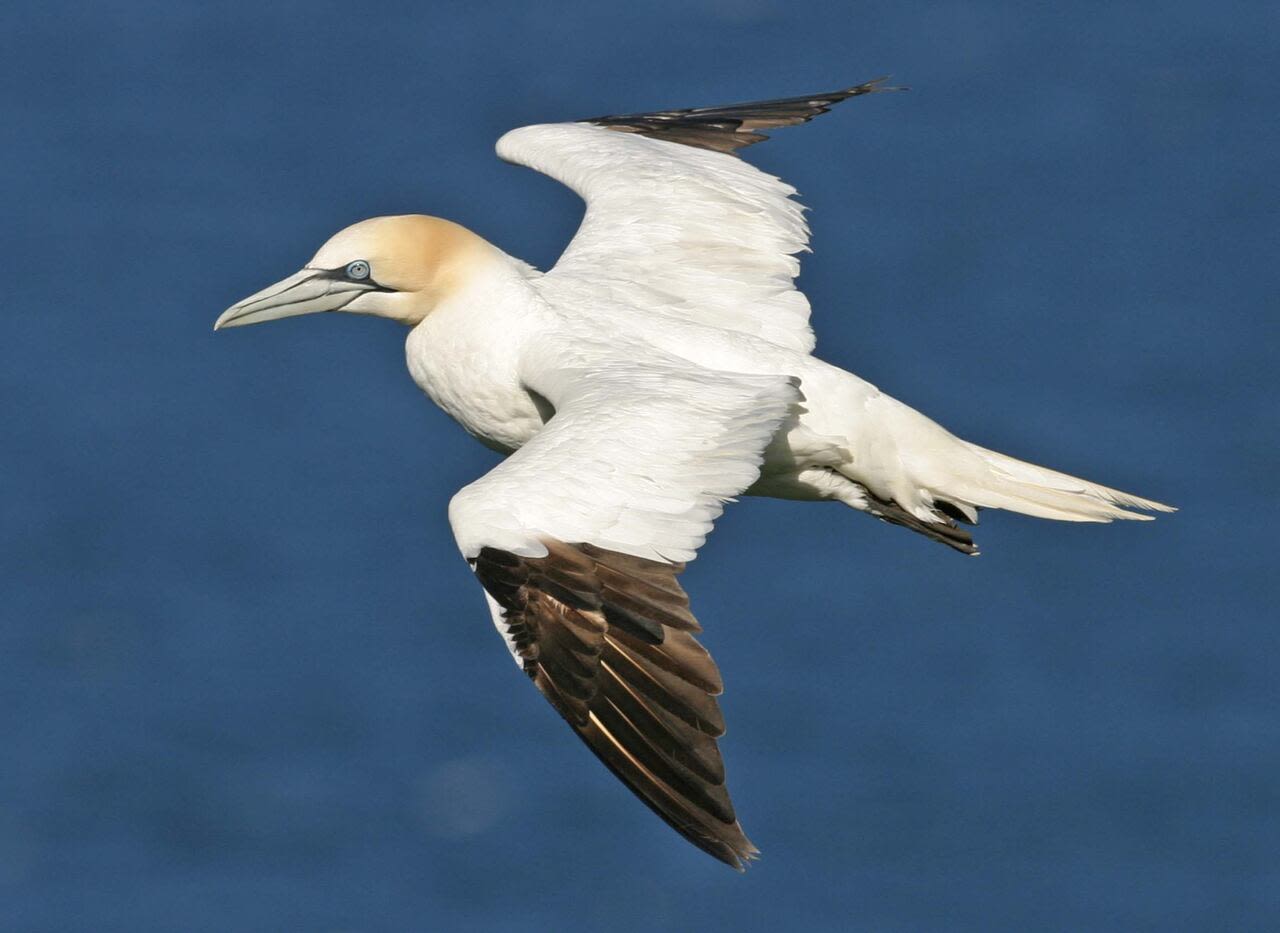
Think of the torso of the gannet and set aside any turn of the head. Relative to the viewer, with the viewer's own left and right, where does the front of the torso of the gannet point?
facing to the left of the viewer
